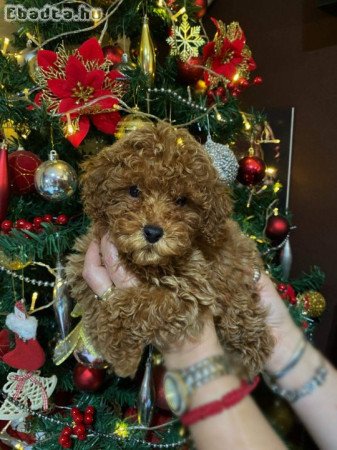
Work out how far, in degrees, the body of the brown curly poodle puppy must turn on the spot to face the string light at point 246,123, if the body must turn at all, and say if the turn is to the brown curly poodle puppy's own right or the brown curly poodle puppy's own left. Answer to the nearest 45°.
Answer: approximately 180°

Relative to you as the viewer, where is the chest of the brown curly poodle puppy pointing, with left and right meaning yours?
facing the viewer

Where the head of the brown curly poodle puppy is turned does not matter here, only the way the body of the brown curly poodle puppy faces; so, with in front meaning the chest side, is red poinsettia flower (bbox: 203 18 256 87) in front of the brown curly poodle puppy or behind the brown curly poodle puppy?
behind

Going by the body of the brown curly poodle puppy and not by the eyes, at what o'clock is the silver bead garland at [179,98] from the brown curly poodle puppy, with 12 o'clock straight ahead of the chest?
The silver bead garland is roughly at 6 o'clock from the brown curly poodle puppy.

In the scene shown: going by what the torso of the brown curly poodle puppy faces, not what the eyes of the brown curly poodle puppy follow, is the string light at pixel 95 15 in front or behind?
behind

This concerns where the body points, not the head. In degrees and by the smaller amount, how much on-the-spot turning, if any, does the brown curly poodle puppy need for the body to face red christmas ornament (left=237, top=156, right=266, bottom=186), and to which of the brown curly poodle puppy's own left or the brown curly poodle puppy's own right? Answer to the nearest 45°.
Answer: approximately 180°
